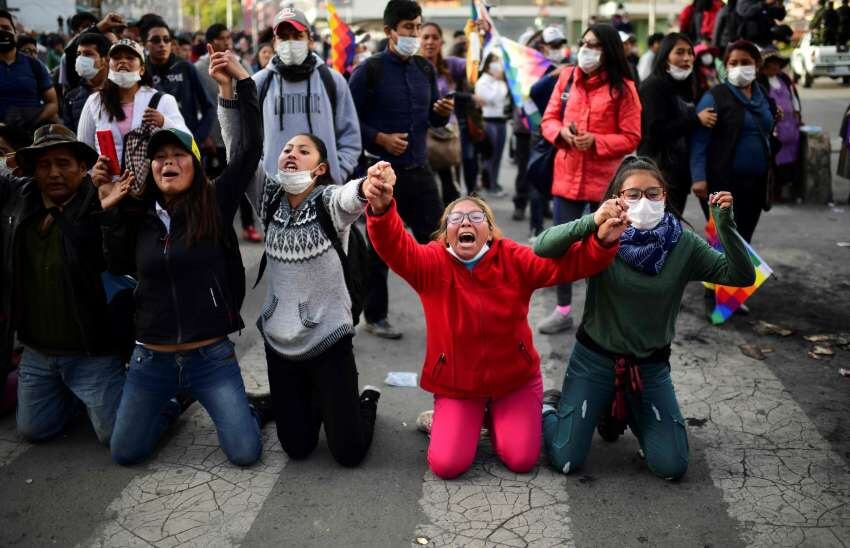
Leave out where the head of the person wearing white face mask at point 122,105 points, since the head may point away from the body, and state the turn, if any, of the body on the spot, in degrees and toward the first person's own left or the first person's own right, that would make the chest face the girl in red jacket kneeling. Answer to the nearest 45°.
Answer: approximately 45° to the first person's own left

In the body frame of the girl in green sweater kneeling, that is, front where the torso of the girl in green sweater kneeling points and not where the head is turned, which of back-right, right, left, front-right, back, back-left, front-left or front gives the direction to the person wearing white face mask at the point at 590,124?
back

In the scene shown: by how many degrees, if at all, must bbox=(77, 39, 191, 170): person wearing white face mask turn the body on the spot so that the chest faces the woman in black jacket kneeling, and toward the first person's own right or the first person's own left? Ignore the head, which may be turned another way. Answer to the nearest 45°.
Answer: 0° — they already face them

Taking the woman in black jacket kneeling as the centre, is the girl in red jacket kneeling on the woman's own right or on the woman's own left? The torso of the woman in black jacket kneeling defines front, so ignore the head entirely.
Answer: on the woman's own left

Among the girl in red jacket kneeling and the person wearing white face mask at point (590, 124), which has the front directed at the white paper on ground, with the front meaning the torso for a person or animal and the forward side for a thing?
the person wearing white face mask

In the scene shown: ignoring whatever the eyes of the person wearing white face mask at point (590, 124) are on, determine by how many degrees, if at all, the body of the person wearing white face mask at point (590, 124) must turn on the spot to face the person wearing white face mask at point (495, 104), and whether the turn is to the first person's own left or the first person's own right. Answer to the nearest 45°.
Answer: approximately 135° to the first person's own right

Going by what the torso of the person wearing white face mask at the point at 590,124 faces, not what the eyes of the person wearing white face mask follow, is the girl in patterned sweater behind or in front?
in front

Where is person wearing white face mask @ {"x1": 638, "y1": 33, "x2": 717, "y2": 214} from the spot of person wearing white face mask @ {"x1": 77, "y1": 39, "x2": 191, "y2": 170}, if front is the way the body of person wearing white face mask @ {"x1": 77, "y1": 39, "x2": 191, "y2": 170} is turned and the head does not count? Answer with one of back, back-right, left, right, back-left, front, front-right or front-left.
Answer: left

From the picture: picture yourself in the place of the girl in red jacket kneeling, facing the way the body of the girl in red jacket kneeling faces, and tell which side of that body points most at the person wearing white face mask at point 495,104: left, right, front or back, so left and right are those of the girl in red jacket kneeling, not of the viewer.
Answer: back

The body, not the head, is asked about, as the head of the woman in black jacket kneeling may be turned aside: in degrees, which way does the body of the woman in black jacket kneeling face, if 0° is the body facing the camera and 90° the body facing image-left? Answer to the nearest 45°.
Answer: approximately 0°
